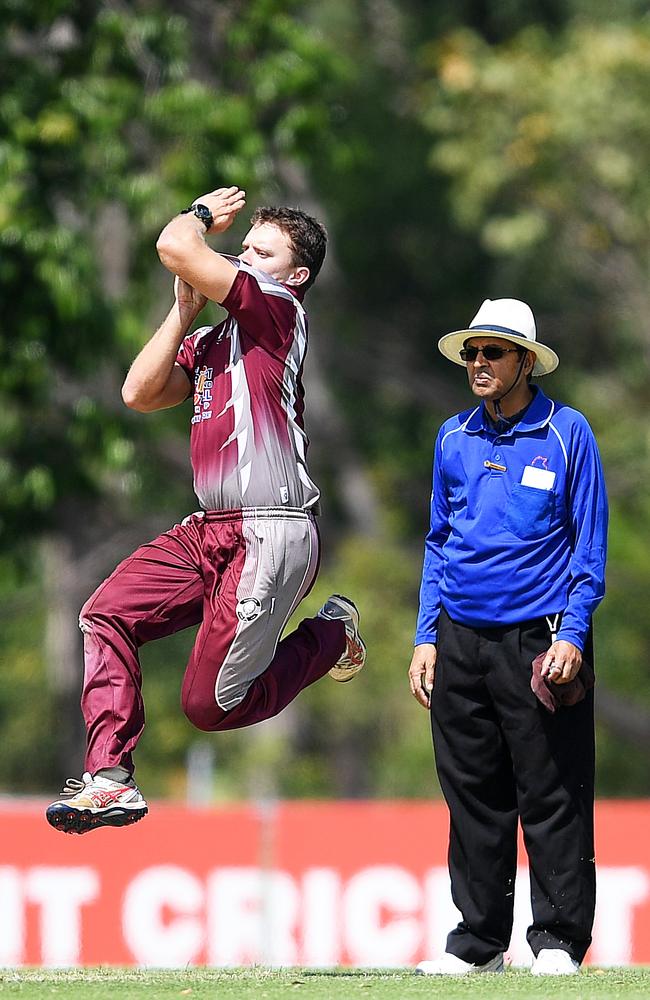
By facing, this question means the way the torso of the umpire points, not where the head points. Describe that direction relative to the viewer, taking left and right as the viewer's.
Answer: facing the viewer and to the left of the viewer

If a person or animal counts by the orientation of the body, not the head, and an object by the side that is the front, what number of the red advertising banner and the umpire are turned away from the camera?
0

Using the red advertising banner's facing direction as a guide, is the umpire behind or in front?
in front

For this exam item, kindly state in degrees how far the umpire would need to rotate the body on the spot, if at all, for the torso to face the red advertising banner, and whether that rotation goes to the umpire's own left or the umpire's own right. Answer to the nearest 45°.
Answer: approximately 135° to the umpire's own right

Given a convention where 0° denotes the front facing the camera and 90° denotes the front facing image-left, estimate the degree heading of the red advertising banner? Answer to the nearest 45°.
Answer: approximately 0°
